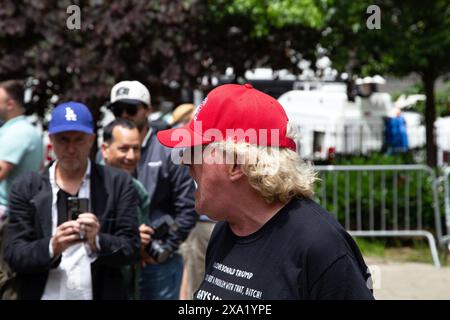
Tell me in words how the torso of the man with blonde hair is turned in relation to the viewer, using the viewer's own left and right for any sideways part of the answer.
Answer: facing the viewer and to the left of the viewer

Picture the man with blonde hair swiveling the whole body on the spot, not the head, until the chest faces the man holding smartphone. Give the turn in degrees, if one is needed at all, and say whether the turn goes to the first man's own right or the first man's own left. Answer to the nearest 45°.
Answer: approximately 90° to the first man's own right

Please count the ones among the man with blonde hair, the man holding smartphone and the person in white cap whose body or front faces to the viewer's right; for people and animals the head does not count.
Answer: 0

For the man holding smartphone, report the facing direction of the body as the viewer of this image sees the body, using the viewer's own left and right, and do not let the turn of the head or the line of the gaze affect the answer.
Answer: facing the viewer

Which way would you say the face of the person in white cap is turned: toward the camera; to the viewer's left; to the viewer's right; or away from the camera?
toward the camera

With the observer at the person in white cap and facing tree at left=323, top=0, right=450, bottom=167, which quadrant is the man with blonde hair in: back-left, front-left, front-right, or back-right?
back-right

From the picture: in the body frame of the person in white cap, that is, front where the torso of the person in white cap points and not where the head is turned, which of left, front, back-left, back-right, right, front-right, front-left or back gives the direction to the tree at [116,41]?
back-right

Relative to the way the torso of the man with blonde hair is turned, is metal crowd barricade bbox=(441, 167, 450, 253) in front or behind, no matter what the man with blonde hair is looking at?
behind

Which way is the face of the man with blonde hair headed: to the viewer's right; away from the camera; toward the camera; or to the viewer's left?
to the viewer's left

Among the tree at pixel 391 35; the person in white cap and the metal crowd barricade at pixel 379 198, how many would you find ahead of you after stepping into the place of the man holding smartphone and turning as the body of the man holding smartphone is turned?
0

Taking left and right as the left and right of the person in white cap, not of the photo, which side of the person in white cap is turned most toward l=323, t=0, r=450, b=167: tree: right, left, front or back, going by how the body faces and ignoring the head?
back

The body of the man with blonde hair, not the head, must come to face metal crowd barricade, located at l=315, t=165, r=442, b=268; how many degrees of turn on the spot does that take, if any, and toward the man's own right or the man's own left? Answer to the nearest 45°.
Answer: approximately 135° to the man's own right

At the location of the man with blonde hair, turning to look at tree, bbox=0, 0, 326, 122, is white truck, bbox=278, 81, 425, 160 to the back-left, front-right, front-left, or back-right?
front-right
